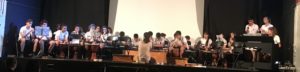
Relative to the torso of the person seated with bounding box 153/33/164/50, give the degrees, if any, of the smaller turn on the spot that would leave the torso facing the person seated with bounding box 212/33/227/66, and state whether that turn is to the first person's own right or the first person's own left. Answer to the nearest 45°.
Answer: approximately 90° to the first person's own left

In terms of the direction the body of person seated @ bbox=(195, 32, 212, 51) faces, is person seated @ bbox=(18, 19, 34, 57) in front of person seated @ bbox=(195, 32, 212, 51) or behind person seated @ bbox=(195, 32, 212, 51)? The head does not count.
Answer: in front

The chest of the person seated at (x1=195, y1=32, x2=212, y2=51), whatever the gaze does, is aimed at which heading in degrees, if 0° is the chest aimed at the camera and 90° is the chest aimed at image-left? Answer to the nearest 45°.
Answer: approximately 45°

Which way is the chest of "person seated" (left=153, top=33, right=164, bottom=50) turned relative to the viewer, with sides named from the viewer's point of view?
facing the viewer

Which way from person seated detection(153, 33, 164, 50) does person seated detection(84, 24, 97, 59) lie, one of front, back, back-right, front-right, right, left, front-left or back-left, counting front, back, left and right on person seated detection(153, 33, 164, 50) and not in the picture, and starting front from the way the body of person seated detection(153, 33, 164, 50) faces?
right

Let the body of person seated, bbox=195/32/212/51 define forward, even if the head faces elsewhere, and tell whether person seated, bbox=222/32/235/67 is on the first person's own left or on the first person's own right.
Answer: on the first person's own left
